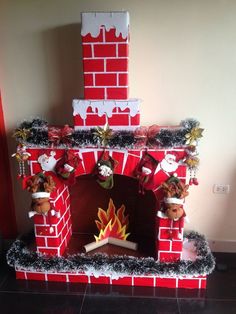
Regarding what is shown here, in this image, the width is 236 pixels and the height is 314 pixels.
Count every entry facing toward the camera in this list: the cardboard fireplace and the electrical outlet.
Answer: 2

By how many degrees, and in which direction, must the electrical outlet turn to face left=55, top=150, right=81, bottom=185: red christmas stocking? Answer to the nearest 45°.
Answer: approximately 45° to its right

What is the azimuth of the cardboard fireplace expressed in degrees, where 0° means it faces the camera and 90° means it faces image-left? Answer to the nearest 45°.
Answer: approximately 0°

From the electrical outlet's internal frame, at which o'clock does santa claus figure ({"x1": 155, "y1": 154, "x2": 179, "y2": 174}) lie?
The santa claus figure is roughly at 1 o'clock from the electrical outlet.

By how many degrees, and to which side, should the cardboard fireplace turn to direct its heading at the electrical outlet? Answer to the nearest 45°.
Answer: approximately 90° to its left

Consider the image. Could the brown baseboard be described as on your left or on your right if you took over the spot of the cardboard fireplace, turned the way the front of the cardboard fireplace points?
on your left

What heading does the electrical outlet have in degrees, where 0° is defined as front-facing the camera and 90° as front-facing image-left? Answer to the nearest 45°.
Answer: approximately 0°
